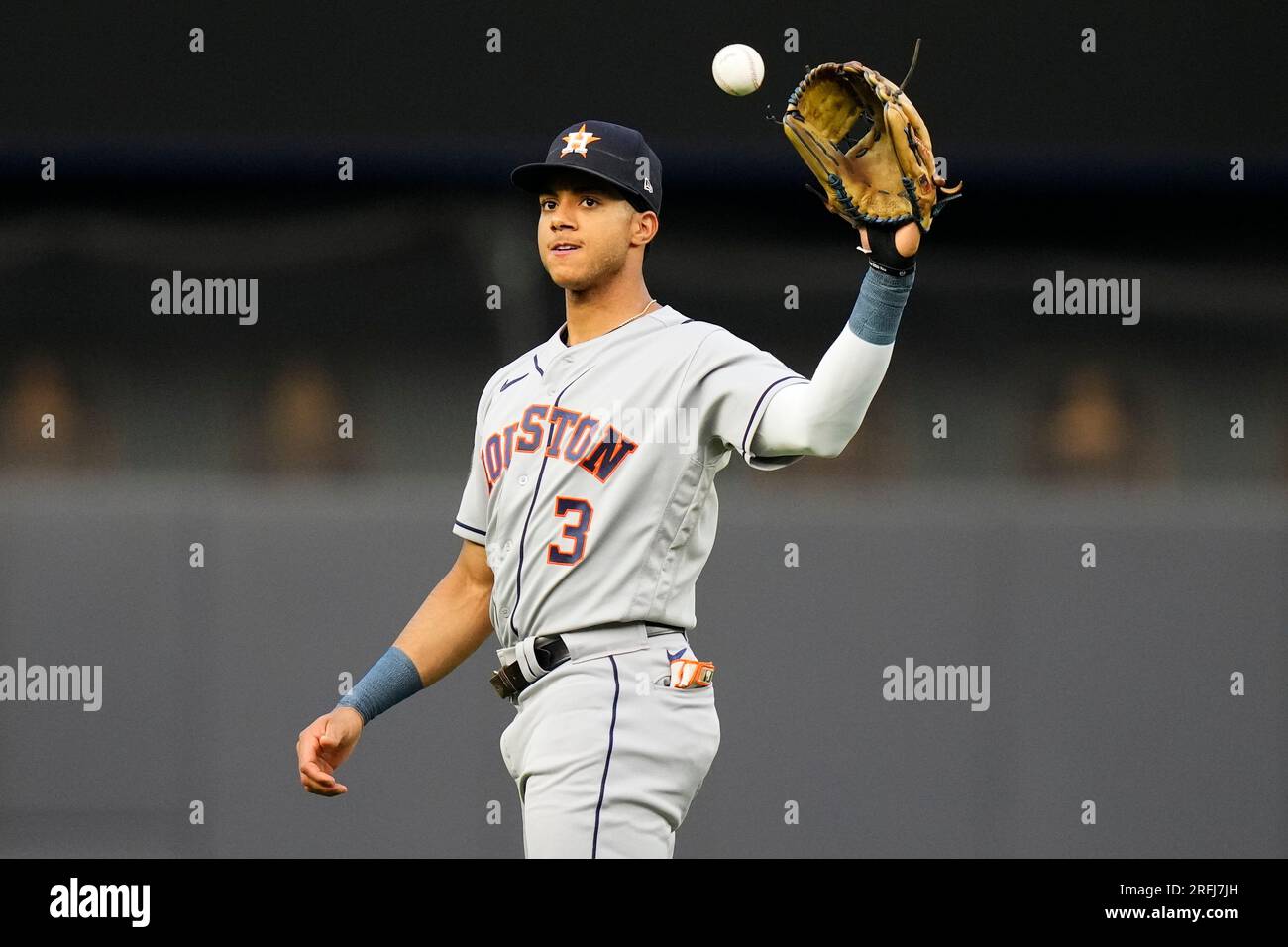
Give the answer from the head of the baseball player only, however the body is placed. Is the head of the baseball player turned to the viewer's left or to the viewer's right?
to the viewer's left

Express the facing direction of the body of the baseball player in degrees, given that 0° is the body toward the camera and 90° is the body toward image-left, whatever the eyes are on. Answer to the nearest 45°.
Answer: approximately 45°
